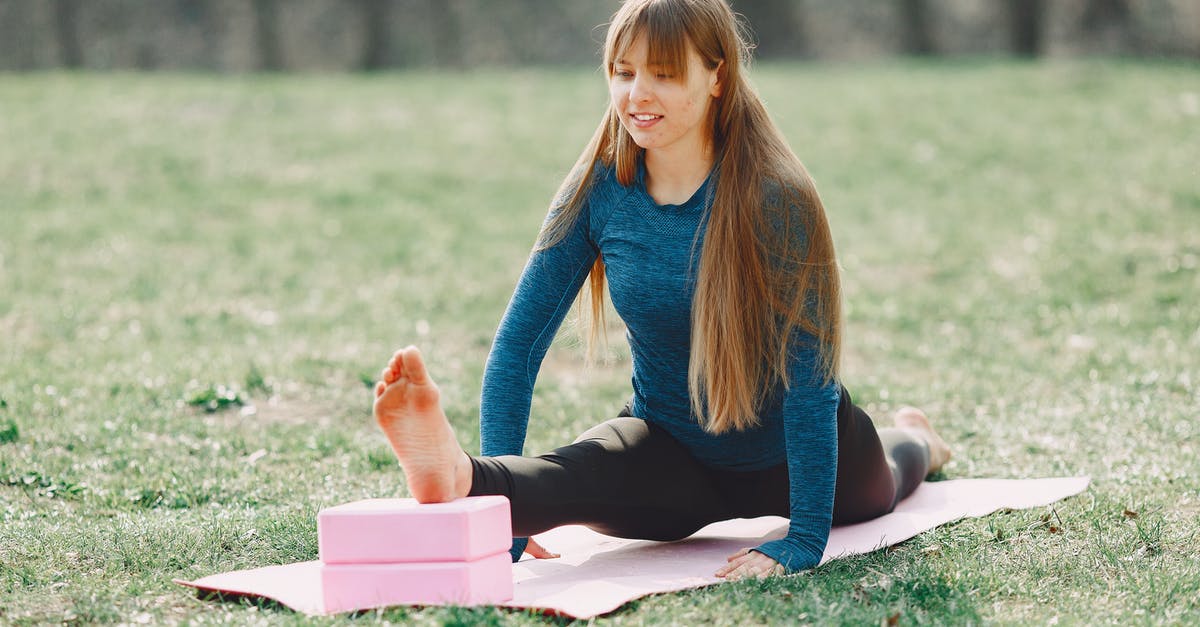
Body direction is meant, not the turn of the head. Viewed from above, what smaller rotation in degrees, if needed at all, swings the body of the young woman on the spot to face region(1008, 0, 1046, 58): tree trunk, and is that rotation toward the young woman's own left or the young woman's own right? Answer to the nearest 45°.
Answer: approximately 135° to the young woman's own right

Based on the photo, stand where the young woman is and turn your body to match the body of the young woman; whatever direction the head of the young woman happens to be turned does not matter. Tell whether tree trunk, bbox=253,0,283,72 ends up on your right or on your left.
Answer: on your right

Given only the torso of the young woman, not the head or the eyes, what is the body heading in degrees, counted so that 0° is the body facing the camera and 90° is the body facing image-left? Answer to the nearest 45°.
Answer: approximately 45°

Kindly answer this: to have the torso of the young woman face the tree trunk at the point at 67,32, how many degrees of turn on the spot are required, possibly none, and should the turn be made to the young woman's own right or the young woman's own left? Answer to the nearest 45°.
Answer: approximately 90° to the young woman's own right

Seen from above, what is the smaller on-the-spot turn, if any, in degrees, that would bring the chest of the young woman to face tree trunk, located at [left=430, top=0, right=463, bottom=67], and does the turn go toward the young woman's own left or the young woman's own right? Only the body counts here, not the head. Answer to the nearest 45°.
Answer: approximately 135° to the young woman's own right

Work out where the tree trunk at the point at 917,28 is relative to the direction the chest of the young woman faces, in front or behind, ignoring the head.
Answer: behind
